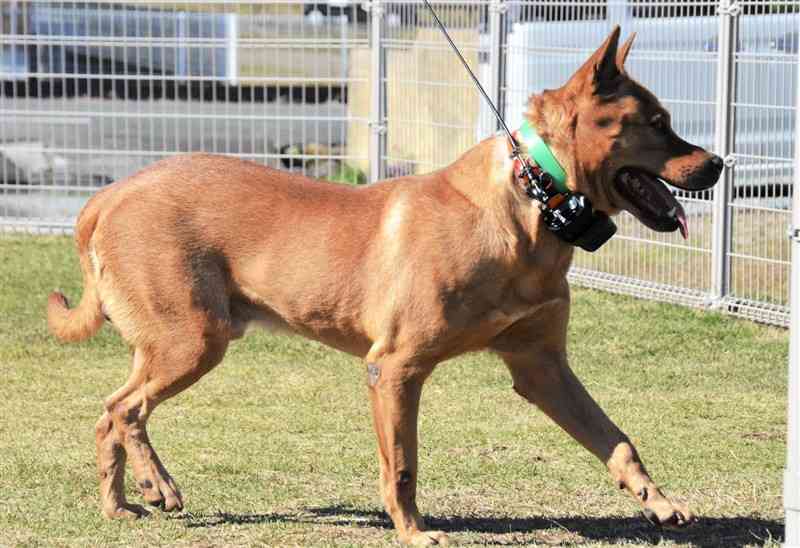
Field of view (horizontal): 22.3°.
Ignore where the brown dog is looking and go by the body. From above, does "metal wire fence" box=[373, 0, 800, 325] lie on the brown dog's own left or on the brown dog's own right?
on the brown dog's own left

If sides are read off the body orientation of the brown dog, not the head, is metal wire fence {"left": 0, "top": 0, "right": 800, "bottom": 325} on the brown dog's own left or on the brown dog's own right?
on the brown dog's own left

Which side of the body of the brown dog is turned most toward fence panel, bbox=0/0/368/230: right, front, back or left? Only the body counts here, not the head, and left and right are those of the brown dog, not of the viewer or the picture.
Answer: left

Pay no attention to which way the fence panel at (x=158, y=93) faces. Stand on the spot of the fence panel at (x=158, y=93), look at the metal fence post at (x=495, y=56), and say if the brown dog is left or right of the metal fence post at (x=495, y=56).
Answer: right

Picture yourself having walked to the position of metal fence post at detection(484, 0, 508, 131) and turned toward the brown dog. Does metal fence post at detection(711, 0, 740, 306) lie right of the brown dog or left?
left

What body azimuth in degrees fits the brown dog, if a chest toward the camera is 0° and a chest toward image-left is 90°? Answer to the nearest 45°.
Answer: approximately 270°

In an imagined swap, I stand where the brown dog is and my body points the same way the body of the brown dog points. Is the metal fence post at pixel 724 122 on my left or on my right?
on my left
